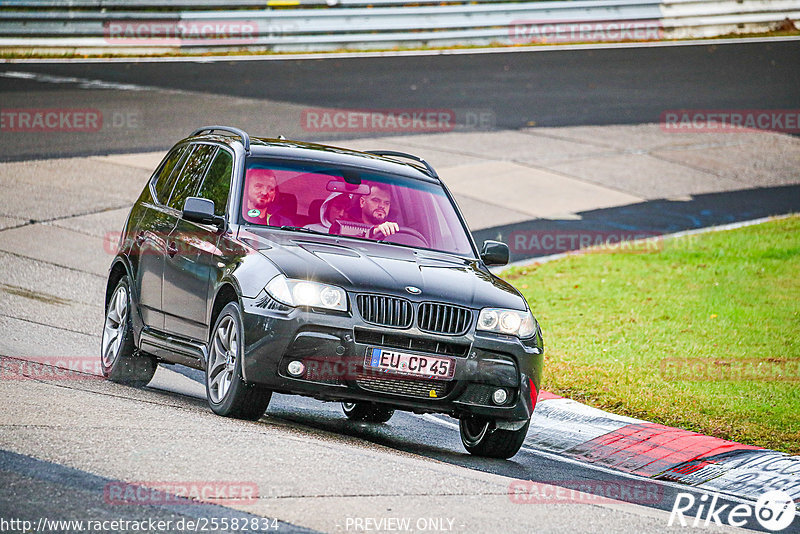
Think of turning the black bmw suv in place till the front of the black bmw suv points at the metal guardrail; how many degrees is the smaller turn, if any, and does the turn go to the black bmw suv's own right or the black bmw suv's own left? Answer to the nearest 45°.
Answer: approximately 135° to the black bmw suv's own left

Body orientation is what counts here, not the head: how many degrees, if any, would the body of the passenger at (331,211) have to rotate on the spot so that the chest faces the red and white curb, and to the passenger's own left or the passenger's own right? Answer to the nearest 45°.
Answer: approximately 45° to the passenger's own left

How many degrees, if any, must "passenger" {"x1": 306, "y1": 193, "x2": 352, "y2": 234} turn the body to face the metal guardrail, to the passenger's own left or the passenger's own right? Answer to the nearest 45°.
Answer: approximately 135° to the passenger's own left

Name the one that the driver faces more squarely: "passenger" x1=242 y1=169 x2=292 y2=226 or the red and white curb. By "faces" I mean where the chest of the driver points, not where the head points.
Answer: the red and white curb

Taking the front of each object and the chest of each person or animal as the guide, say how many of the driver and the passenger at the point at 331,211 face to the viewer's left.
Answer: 0

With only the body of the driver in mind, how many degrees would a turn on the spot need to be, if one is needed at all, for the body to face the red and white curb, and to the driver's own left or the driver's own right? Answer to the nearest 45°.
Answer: approximately 45° to the driver's own left

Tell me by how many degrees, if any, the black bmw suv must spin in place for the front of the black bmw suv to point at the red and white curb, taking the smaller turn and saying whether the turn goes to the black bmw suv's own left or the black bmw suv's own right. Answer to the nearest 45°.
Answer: approximately 45° to the black bmw suv's own left

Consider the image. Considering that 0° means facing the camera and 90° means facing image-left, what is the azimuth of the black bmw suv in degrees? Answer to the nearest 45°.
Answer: approximately 315°

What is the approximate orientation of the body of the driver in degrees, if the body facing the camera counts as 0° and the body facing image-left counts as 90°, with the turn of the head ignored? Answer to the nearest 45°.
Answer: approximately 315°
